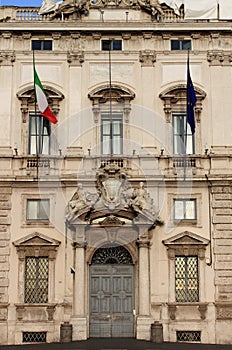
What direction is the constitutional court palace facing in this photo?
toward the camera
